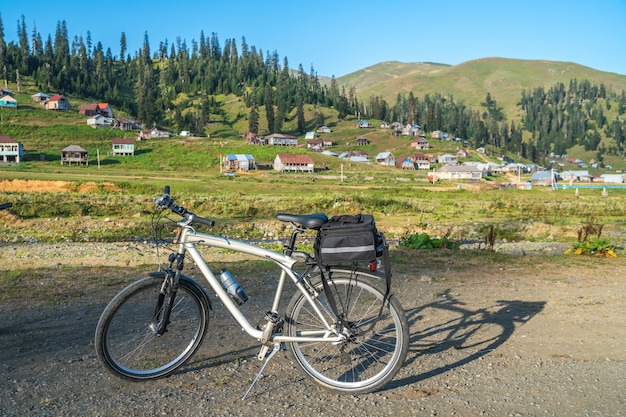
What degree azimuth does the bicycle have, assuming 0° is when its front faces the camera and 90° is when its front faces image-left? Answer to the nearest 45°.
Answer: approximately 90°

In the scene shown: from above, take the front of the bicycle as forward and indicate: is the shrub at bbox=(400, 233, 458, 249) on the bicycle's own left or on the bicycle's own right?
on the bicycle's own right
